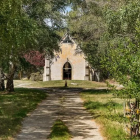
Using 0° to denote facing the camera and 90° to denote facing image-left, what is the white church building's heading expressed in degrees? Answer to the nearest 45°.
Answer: approximately 0°

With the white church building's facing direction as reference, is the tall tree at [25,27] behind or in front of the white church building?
in front
